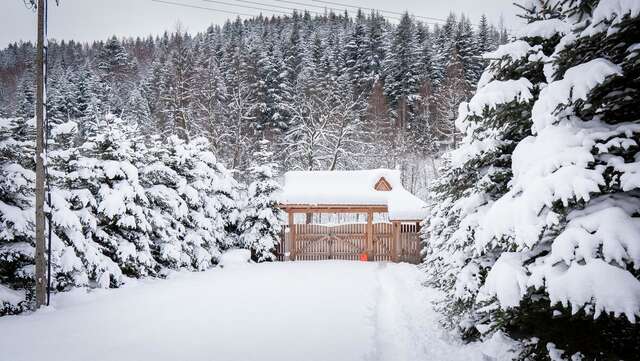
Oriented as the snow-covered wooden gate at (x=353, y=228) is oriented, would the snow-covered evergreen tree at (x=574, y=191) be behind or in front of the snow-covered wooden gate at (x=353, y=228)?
in front

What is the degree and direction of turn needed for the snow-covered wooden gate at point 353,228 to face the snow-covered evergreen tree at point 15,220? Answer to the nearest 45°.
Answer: approximately 45° to its right

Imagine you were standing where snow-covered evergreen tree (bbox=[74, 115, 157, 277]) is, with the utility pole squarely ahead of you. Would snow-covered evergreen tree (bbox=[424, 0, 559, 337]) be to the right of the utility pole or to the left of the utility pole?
left

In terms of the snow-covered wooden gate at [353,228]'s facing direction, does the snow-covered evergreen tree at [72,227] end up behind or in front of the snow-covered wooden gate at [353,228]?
in front

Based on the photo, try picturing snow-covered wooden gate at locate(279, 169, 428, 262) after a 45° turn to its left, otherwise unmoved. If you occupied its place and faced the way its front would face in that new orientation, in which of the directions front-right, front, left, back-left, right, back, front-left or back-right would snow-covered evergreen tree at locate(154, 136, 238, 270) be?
right

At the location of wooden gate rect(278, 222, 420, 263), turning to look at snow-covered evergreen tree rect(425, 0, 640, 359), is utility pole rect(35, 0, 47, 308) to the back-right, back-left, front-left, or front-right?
front-right

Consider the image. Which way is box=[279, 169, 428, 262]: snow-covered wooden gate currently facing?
toward the camera

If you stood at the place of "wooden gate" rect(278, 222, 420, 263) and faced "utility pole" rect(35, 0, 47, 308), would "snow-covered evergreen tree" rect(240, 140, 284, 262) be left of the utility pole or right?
right

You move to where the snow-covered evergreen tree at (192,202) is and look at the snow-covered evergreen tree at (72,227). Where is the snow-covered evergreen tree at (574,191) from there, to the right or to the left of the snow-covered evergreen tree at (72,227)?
left

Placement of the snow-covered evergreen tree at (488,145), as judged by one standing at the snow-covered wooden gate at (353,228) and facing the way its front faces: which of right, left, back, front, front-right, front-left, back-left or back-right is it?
front

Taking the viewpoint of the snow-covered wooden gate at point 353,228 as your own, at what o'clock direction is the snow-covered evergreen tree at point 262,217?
The snow-covered evergreen tree is roughly at 2 o'clock from the snow-covered wooden gate.

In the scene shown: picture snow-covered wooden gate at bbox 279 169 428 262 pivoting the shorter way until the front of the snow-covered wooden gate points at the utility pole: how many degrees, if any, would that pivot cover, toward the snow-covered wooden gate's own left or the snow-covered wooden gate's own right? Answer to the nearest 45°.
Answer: approximately 45° to the snow-covered wooden gate's own right
